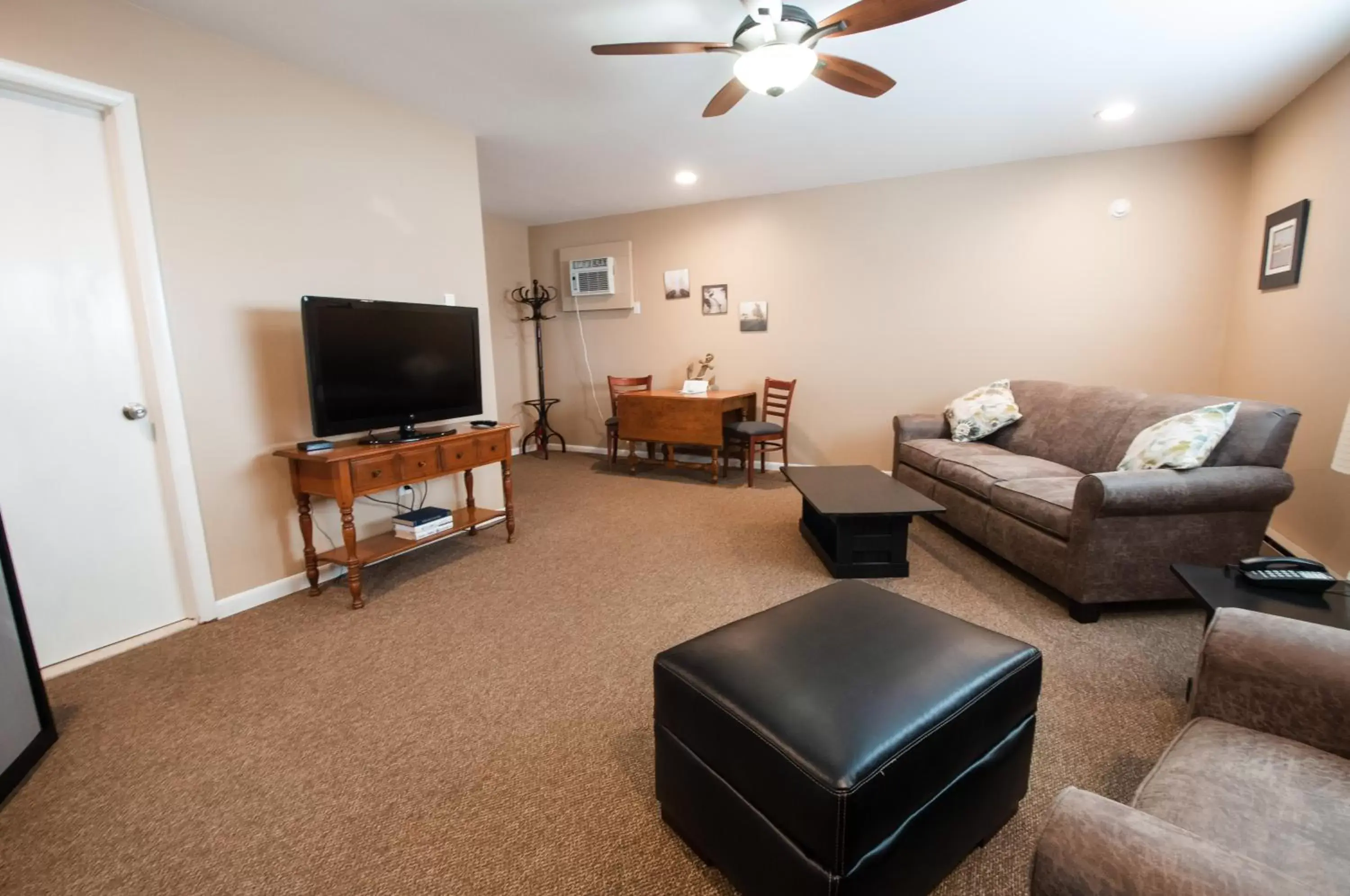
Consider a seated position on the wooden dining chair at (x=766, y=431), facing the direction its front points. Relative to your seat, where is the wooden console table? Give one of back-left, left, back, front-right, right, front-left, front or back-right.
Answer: front

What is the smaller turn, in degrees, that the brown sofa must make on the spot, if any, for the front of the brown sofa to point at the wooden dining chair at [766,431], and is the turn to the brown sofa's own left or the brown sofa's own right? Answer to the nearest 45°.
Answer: approximately 90° to the brown sofa's own right

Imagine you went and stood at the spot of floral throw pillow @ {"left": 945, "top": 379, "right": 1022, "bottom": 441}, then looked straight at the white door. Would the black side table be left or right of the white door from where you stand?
left

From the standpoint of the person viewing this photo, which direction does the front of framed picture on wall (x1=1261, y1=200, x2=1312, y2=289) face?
facing the viewer and to the left of the viewer

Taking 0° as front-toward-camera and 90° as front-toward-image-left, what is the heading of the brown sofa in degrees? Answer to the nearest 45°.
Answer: approximately 45°

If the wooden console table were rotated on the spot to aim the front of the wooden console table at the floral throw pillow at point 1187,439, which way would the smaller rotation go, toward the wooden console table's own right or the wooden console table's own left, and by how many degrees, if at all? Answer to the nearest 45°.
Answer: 0° — it already faces it

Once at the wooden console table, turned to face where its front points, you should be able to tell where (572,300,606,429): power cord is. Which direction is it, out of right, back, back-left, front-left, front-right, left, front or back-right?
left

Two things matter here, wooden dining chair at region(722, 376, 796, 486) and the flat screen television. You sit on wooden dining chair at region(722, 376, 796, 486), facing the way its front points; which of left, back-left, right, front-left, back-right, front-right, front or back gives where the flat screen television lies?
front

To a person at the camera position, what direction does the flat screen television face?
facing the viewer and to the right of the viewer

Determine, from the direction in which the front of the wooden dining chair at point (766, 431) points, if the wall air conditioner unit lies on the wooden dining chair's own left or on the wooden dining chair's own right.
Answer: on the wooden dining chair's own right

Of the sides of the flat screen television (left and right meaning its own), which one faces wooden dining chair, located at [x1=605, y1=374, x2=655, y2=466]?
left

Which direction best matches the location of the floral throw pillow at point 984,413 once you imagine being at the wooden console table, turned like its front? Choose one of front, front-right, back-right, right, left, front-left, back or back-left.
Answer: front-left
